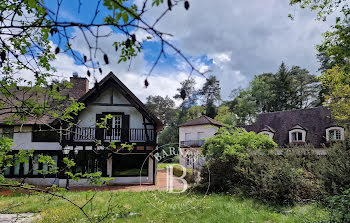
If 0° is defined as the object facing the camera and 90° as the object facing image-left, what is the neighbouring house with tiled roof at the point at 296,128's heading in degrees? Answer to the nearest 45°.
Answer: approximately 0°

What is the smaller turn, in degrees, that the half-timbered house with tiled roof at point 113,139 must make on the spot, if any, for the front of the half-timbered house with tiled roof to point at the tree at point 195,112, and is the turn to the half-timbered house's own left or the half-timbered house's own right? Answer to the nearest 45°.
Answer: approximately 135° to the half-timbered house's own left

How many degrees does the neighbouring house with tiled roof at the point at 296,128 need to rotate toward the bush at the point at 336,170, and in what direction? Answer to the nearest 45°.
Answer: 0° — it already faces it

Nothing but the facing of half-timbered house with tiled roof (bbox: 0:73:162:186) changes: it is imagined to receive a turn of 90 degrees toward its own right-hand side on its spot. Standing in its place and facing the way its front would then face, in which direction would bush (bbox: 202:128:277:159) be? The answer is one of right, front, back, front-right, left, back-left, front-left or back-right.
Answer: back-left

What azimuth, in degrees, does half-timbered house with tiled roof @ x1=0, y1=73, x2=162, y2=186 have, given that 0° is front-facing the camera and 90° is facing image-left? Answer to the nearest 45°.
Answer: approximately 0°

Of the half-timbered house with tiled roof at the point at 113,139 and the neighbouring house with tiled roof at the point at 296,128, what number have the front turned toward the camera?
2

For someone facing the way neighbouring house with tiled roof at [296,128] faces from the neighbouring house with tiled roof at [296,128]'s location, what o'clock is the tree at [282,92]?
The tree is roughly at 6 o'clock from the neighbouring house with tiled roof.

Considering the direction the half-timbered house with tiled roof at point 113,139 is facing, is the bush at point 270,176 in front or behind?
in front

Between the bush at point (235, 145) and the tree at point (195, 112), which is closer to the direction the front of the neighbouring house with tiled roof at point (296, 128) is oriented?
the bush

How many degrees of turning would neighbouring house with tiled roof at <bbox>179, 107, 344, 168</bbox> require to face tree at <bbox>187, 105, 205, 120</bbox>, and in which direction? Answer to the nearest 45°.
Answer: approximately 135° to its right
